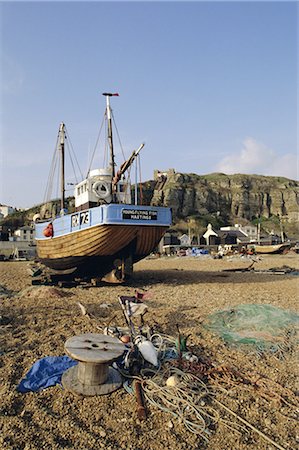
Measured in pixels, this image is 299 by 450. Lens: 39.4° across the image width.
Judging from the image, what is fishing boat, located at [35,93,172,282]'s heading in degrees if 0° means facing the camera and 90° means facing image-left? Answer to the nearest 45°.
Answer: approximately 135°

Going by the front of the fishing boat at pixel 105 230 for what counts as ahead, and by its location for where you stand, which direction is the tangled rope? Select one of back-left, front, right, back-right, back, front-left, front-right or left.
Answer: back-left
